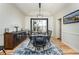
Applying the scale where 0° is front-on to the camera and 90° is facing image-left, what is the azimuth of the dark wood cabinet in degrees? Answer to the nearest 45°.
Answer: approximately 270°

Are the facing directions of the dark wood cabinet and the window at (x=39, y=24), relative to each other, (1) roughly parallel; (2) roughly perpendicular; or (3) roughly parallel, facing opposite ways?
roughly perpendicular

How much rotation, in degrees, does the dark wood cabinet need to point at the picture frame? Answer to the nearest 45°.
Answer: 0° — it already faces it

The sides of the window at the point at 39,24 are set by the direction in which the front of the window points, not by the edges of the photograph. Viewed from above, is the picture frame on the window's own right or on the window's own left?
on the window's own left

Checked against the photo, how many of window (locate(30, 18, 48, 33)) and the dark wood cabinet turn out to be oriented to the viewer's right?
1

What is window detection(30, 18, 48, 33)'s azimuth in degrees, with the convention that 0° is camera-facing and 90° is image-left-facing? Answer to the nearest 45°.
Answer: approximately 0°
